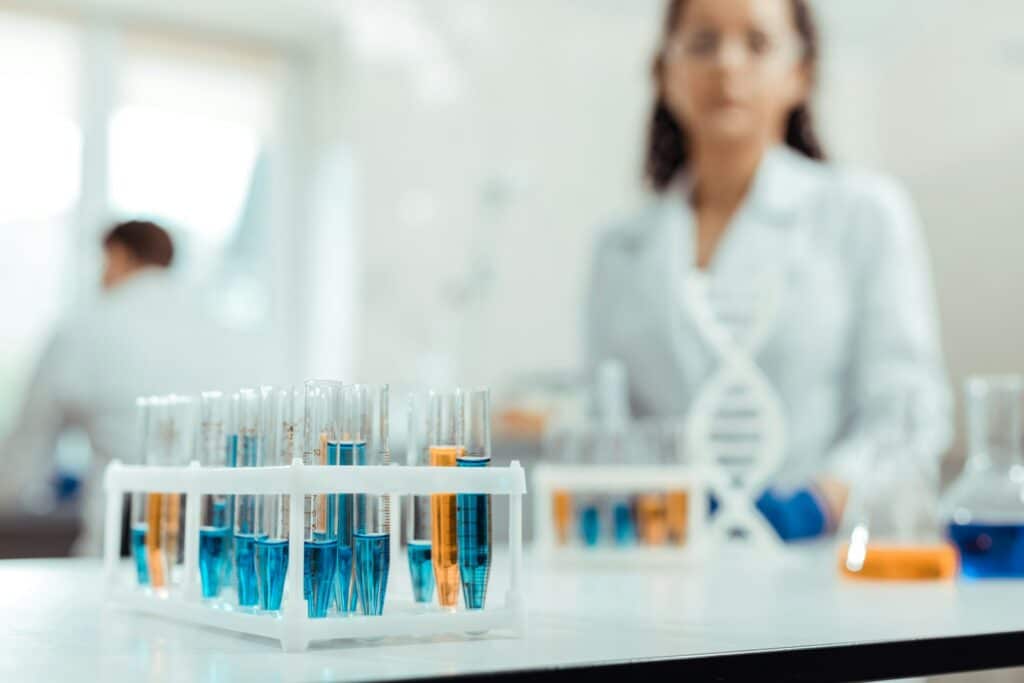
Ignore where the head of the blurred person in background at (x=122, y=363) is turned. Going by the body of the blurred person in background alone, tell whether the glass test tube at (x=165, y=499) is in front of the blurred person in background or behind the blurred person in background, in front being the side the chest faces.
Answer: behind

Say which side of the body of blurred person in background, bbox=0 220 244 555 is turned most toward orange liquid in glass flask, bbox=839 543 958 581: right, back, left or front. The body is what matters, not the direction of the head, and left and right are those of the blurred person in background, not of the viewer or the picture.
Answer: back

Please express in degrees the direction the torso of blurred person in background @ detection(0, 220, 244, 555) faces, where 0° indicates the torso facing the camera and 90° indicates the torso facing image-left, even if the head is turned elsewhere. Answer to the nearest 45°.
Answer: approximately 135°

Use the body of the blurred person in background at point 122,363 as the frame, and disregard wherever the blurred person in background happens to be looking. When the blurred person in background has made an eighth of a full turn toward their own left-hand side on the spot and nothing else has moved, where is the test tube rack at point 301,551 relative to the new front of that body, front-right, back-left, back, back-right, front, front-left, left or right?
left

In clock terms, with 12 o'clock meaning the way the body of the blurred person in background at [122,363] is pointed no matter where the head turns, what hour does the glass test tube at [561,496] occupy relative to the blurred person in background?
The glass test tube is roughly at 7 o'clock from the blurred person in background.

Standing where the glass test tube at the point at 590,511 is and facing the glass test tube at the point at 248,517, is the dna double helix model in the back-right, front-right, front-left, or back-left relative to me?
back-left

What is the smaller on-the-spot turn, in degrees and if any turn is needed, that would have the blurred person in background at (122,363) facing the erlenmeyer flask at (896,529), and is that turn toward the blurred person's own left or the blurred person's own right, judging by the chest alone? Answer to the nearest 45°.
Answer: approximately 135° to the blurred person's own left

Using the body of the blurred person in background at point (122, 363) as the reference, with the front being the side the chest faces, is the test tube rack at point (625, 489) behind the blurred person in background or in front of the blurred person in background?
behind

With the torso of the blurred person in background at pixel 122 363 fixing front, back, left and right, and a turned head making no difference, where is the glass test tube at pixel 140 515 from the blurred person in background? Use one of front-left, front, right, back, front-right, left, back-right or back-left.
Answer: back-left

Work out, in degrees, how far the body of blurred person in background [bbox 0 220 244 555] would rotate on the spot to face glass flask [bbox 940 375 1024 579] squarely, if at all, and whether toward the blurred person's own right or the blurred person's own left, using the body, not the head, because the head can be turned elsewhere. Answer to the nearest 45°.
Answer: approximately 180°

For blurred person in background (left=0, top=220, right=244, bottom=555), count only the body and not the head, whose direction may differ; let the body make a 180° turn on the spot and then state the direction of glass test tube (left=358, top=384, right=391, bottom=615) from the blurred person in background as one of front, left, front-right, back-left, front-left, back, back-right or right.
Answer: front-right

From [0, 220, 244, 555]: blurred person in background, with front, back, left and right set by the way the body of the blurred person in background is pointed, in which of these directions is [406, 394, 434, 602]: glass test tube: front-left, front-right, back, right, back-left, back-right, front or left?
back-left

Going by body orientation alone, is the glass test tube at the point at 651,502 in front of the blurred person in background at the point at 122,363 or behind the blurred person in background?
behind

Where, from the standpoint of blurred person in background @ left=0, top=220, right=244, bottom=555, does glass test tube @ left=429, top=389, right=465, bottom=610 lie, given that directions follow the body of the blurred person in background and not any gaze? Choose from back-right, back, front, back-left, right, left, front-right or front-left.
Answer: back-left

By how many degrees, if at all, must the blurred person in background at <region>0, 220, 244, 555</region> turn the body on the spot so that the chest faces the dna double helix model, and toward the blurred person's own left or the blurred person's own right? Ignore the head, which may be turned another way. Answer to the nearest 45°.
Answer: approximately 180°
